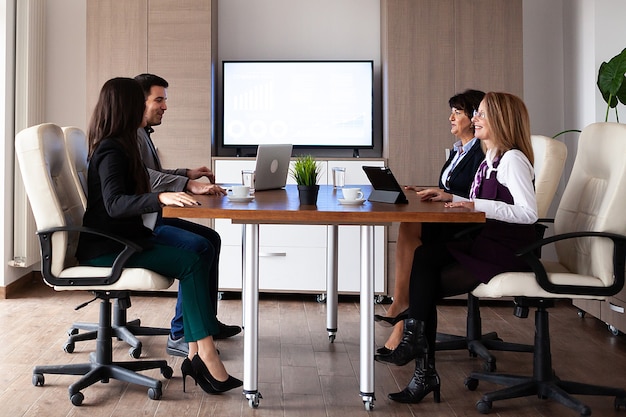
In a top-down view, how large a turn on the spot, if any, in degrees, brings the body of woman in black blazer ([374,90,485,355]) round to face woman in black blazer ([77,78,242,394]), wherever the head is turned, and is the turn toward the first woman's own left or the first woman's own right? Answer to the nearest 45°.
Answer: approximately 45° to the first woman's own left

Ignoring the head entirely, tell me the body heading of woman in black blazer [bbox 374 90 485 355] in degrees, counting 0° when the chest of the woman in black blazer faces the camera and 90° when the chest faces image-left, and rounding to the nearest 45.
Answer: approximately 90°

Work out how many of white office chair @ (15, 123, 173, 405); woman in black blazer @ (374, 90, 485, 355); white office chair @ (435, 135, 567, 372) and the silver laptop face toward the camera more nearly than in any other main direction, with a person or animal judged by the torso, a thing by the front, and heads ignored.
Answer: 0

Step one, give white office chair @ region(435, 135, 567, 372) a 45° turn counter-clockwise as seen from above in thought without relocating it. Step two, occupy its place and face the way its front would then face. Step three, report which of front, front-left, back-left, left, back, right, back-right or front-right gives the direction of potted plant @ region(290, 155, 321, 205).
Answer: front

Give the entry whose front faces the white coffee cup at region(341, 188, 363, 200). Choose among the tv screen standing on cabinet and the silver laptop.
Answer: the tv screen standing on cabinet

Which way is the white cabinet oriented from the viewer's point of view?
toward the camera

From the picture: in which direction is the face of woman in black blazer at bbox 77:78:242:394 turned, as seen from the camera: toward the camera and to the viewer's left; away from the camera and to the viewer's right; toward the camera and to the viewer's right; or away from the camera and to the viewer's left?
away from the camera and to the viewer's right

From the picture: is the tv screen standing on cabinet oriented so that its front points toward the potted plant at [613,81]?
no

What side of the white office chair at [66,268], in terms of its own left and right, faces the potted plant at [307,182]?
front

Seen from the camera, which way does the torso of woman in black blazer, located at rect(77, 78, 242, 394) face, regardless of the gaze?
to the viewer's right

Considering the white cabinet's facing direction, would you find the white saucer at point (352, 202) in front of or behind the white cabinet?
in front

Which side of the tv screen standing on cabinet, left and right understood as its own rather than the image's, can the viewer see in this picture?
front

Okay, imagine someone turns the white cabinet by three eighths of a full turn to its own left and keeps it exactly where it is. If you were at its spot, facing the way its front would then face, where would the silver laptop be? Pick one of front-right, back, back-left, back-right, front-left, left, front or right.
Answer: back-right

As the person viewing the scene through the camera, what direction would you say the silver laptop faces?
facing away from the viewer and to the left of the viewer
